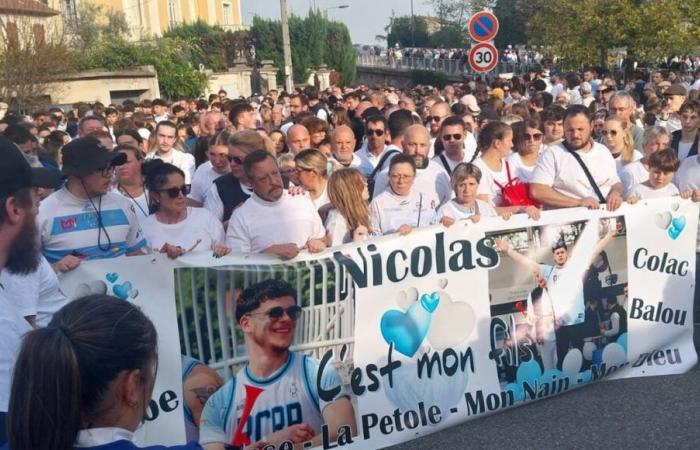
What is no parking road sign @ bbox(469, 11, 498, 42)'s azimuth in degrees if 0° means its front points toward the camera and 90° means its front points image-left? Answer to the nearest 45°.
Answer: approximately 0°

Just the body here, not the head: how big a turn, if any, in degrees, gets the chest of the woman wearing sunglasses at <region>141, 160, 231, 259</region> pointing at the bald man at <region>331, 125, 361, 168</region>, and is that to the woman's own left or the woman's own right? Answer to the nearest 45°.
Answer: approximately 90° to the woman's own left

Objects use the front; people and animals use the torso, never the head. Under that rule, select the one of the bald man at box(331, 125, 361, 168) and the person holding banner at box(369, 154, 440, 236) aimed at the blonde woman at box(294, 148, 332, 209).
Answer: the bald man

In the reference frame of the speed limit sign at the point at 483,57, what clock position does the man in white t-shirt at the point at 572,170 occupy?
The man in white t-shirt is roughly at 12 o'clock from the speed limit sign.

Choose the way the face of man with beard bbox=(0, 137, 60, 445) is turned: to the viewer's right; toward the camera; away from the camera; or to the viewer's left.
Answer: to the viewer's right

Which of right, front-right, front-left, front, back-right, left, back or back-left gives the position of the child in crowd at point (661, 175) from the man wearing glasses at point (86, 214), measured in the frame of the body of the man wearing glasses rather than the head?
front-left

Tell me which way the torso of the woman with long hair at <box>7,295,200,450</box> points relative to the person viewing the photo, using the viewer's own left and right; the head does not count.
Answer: facing away from the viewer and to the right of the viewer

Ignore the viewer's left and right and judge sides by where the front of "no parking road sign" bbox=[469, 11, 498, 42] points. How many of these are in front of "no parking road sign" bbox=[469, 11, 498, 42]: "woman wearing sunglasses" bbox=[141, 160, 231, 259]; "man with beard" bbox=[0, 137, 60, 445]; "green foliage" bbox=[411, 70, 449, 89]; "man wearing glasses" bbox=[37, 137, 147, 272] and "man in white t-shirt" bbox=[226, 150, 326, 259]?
4
